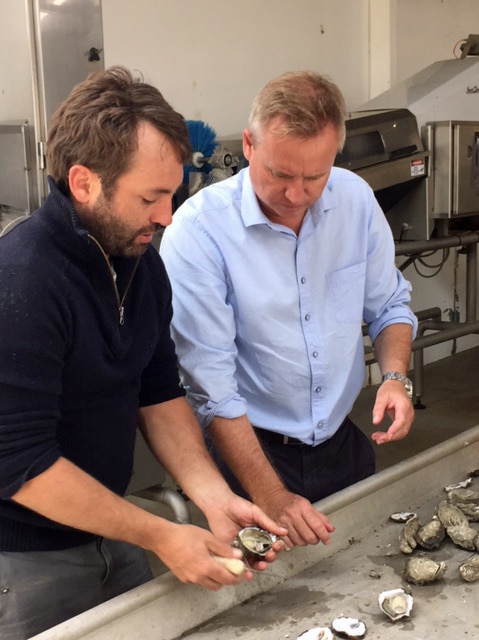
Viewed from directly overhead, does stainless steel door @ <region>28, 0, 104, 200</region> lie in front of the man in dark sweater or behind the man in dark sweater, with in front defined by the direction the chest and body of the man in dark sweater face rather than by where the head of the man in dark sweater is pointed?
behind

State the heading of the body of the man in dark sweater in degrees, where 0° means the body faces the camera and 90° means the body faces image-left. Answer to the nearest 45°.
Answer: approximately 315°

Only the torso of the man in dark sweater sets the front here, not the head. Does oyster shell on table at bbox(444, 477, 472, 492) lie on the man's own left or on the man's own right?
on the man's own left

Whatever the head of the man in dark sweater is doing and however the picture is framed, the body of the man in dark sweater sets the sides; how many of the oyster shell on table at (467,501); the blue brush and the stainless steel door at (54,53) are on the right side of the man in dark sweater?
0

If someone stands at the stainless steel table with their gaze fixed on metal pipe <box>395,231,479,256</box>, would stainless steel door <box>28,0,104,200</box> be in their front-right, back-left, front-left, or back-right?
front-left

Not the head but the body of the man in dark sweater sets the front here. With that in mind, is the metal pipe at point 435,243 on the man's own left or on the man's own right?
on the man's own left
